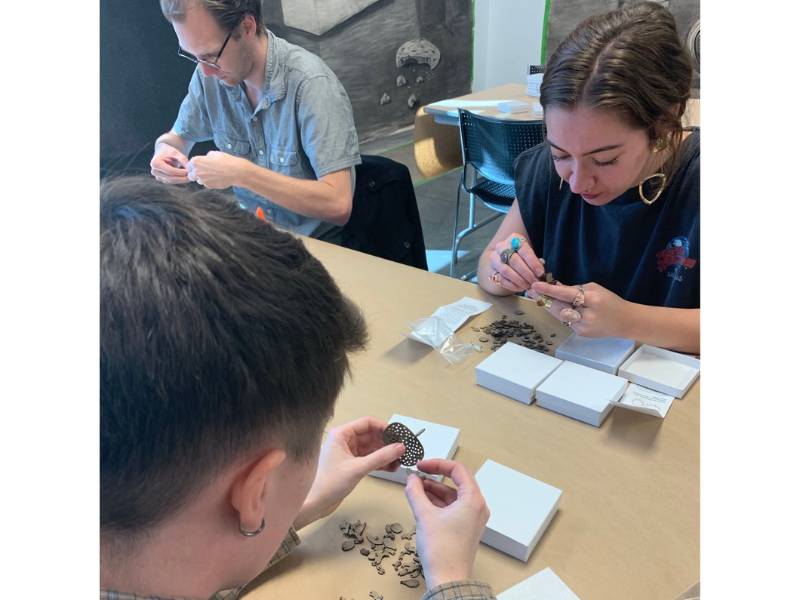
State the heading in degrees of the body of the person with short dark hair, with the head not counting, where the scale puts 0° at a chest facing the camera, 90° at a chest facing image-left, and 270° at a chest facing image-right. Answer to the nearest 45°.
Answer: approximately 225°

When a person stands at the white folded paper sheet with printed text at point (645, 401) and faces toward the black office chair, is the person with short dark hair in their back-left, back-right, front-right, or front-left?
back-left

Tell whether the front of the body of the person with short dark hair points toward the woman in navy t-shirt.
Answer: yes

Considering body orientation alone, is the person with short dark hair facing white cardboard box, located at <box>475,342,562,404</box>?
yes

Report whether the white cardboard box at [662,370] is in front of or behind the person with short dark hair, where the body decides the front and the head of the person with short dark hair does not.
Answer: in front

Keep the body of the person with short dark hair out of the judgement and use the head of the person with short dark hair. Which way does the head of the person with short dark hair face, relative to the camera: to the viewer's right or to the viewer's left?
to the viewer's right
